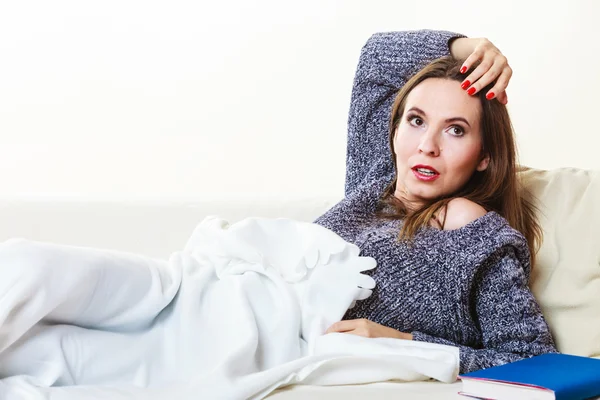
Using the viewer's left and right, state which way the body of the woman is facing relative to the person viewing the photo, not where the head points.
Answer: facing the viewer and to the left of the viewer

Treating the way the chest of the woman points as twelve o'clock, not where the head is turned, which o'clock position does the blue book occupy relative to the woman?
The blue book is roughly at 10 o'clock from the woman.

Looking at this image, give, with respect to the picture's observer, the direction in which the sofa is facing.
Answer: facing the viewer
